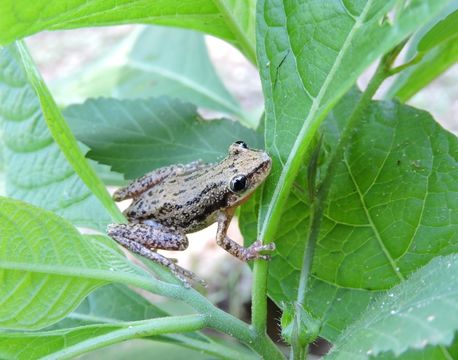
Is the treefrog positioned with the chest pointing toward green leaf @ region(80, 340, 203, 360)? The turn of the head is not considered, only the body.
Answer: no

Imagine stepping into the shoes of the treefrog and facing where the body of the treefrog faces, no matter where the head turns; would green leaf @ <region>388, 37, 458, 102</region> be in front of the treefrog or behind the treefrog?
in front

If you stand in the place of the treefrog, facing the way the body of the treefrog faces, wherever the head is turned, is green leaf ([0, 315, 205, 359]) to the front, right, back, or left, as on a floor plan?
back

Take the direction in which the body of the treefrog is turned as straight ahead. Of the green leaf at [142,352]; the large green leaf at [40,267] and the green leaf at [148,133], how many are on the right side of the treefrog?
2

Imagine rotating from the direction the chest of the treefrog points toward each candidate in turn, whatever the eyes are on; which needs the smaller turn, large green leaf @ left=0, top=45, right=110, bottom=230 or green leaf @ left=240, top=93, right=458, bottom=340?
the green leaf

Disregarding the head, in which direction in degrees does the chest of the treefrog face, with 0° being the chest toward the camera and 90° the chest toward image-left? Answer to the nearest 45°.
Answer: approximately 270°

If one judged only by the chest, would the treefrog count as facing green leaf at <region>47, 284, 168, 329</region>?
no
